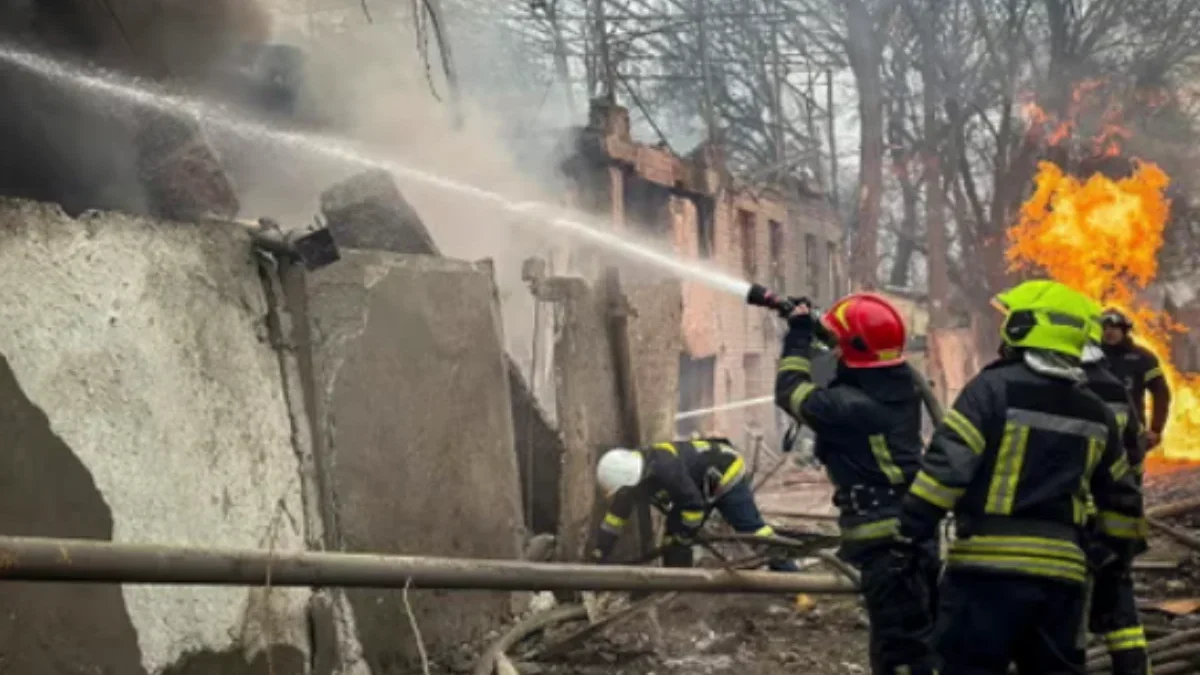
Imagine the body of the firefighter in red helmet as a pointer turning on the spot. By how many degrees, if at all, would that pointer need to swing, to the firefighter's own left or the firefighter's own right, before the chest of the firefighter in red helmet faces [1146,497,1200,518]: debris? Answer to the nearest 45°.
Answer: approximately 90° to the firefighter's own right

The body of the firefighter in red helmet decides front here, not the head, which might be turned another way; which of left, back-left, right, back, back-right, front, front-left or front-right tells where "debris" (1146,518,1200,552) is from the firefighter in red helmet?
right

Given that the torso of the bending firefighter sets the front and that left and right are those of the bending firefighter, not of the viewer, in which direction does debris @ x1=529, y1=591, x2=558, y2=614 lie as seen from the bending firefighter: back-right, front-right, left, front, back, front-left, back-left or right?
front-left

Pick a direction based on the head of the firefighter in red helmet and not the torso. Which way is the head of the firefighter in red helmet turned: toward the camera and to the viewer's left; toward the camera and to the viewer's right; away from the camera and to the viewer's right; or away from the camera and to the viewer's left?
away from the camera and to the viewer's left

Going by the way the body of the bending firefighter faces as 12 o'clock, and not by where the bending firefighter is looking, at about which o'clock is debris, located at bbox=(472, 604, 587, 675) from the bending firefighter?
The debris is roughly at 10 o'clock from the bending firefighter.

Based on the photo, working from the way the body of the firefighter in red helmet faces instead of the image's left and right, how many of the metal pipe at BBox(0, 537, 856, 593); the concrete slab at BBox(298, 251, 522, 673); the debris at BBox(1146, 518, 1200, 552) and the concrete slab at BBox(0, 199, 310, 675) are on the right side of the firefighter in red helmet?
1

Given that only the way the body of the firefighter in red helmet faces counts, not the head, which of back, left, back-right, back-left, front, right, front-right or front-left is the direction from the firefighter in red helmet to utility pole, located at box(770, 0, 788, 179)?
front-right

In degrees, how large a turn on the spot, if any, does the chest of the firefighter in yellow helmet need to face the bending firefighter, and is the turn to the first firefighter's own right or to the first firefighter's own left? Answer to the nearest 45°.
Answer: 0° — they already face them

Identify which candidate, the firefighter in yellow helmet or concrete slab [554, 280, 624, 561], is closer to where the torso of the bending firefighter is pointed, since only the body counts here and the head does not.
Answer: the concrete slab

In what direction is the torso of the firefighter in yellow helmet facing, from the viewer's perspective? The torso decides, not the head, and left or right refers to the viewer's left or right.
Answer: facing away from the viewer and to the left of the viewer

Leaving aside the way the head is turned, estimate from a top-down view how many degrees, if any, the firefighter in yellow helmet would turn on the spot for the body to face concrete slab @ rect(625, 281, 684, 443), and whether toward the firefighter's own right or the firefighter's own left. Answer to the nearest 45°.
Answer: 0° — they already face it

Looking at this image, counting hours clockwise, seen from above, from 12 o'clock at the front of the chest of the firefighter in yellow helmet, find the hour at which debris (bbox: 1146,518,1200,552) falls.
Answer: The debris is roughly at 2 o'clock from the firefighter in yellow helmet.

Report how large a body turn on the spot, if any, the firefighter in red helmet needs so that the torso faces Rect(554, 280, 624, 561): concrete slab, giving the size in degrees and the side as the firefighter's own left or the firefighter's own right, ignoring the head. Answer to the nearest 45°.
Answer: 0° — they already face it

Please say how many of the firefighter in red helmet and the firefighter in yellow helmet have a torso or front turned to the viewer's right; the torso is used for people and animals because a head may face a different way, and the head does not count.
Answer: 0

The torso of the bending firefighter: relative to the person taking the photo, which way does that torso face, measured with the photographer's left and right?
facing to the left of the viewer

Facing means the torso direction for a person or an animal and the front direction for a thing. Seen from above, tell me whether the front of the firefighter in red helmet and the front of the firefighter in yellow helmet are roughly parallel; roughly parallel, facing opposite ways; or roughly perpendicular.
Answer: roughly parallel
